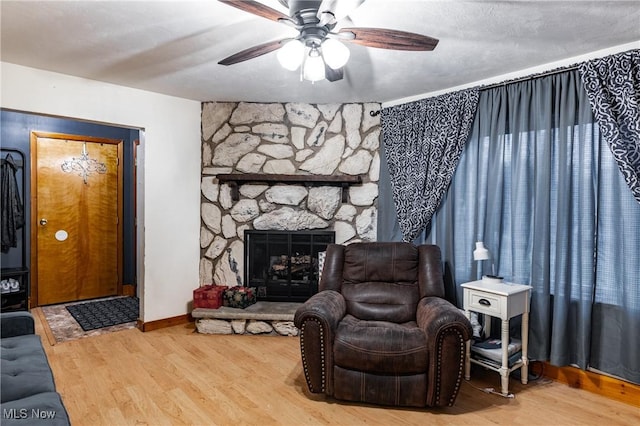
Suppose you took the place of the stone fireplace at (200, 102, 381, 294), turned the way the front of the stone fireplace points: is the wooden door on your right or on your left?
on your right

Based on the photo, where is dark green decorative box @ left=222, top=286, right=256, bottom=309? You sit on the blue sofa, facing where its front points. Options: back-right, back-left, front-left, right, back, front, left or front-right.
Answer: front-left

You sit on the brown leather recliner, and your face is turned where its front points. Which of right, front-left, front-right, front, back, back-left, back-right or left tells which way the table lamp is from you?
back-left

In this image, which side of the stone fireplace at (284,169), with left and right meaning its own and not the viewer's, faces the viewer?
front

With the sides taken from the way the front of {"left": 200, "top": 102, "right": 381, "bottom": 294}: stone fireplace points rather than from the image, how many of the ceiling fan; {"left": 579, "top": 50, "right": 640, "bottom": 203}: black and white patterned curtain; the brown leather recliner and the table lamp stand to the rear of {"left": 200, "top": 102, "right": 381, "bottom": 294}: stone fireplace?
0

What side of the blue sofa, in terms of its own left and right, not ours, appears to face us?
right

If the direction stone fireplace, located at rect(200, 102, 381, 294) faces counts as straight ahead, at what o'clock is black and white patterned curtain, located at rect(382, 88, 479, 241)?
The black and white patterned curtain is roughly at 10 o'clock from the stone fireplace.

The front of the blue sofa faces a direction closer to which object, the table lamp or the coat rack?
the table lamp

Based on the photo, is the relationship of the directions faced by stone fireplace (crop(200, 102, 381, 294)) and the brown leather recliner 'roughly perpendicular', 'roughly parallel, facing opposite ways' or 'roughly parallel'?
roughly parallel

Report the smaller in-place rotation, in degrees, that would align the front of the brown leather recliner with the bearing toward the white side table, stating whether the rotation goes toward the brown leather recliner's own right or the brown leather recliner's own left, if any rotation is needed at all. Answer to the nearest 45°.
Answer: approximately 135° to the brown leather recliner's own left

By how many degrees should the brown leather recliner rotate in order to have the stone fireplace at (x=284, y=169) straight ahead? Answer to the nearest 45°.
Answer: approximately 135° to its right

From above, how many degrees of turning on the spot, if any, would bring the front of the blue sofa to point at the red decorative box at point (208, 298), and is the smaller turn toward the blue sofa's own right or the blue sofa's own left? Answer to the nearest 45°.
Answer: approximately 45° to the blue sofa's own left

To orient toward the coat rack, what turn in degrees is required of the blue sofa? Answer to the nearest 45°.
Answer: approximately 90° to its left

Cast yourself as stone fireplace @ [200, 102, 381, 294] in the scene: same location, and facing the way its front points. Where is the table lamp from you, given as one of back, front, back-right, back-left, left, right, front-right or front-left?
front-left

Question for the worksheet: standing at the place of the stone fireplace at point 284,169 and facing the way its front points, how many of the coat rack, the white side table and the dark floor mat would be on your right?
2

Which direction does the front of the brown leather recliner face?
toward the camera

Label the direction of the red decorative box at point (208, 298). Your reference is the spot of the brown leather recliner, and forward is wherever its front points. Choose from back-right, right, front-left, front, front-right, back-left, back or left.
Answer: back-right

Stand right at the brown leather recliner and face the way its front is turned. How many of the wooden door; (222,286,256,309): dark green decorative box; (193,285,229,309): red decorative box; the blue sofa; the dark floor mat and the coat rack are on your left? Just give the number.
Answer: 0

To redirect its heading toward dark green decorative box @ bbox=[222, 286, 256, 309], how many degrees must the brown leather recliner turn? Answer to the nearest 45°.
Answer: approximately 135° to its right
